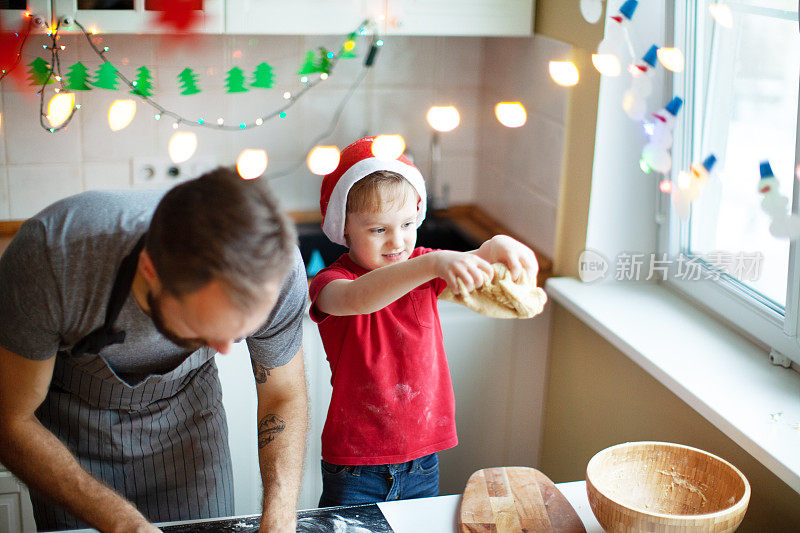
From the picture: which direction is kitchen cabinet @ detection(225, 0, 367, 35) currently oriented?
toward the camera

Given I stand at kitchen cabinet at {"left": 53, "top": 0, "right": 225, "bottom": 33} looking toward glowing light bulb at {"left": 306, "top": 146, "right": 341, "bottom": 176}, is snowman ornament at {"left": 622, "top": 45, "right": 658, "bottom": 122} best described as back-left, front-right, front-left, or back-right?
front-right

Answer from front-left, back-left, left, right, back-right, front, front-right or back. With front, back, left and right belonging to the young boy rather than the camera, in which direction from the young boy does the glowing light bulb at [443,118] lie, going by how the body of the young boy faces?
back-left

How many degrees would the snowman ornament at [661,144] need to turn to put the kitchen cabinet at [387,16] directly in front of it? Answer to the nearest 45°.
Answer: approximately 45° to its right

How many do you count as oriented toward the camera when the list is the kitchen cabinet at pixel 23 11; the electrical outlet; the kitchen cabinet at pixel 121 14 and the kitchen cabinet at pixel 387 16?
4

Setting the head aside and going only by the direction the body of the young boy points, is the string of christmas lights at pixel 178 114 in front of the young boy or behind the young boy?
behind

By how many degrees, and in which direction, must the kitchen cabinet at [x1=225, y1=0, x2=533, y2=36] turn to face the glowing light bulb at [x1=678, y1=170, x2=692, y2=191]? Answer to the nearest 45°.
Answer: approximately 45° to its left

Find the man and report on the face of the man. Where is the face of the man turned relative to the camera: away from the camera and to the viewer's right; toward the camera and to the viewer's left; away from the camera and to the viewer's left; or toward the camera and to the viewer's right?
toward the camera and to the viewer's right

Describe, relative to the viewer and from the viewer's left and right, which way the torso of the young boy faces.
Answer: facing the viewer and to the right of the viewer

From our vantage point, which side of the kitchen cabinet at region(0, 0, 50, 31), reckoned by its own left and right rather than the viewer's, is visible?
front

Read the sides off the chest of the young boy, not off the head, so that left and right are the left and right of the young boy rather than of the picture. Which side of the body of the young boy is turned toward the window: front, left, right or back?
left

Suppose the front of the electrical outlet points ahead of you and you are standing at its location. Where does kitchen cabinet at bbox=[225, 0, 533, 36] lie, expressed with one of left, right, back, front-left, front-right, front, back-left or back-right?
front-left
